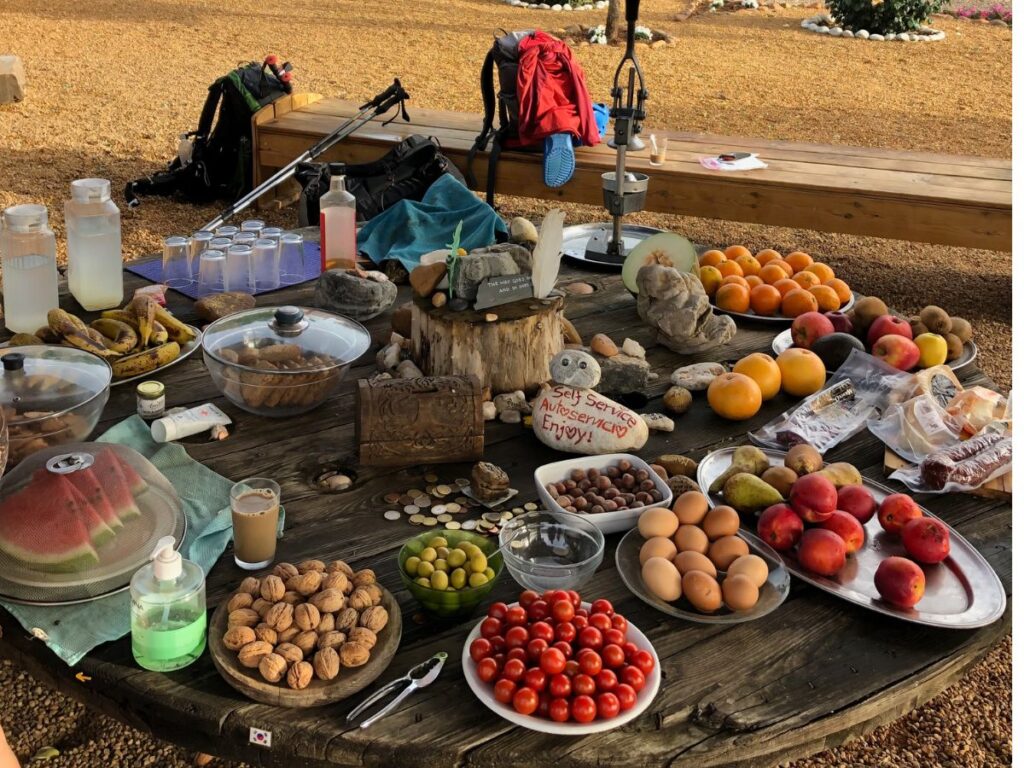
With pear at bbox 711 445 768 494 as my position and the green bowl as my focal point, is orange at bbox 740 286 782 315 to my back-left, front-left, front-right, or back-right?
back-right

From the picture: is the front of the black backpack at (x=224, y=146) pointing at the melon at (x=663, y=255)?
no

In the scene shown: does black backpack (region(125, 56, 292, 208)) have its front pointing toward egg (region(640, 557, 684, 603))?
no

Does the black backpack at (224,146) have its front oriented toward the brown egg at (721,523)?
no

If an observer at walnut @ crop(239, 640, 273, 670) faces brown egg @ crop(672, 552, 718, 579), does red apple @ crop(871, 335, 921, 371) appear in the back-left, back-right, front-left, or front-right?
front-left

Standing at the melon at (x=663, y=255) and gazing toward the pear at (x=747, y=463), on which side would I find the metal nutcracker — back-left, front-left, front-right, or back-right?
front-right
